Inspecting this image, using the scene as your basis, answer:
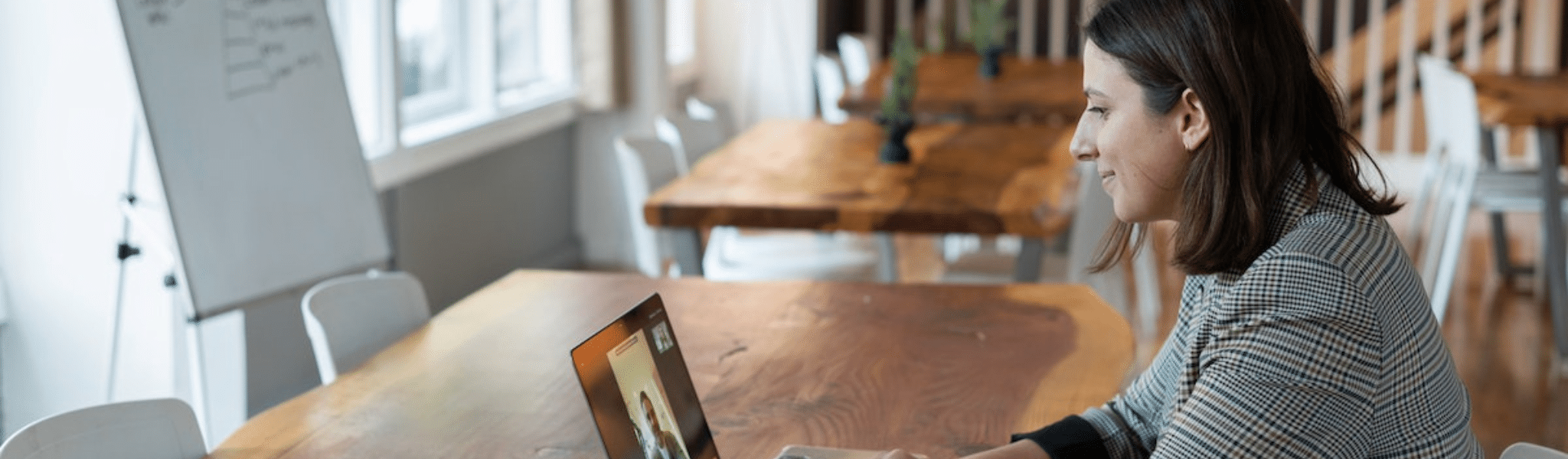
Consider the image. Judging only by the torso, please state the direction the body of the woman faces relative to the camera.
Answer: to the viewer's left

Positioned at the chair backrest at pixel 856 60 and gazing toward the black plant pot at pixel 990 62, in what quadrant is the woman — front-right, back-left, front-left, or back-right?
front-right

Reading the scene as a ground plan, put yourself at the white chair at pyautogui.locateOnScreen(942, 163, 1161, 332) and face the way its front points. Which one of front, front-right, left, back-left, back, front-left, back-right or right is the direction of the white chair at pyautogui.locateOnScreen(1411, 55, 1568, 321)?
back-right

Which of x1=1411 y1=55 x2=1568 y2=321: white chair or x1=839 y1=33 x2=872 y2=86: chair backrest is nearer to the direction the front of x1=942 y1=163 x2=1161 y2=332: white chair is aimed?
the chair backrest

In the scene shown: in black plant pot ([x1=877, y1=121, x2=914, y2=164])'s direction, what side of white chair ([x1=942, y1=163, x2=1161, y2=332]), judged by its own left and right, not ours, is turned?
front

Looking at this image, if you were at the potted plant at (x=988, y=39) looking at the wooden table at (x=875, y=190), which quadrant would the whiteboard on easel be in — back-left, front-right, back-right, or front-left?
front-right

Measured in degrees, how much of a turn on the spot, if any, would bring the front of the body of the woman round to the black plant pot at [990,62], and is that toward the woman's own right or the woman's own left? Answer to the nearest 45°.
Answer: approximately 90° to the woman's own right

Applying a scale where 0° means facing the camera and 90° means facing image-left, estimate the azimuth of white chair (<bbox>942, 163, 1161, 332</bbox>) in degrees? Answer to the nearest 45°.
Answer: approximately 90°

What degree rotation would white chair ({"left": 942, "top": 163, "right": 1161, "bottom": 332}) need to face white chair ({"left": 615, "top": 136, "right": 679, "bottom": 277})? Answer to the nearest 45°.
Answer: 0° — it already faces it

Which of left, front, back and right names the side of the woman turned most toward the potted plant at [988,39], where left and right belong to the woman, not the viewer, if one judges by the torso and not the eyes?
right

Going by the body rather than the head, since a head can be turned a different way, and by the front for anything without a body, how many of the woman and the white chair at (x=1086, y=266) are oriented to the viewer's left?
2

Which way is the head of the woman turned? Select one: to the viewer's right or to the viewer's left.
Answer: to the viewer's left

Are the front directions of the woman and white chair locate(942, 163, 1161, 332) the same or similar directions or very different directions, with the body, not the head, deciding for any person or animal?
same or similar directions

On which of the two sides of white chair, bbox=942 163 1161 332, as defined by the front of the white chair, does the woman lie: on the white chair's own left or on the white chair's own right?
on the white chair's own left
